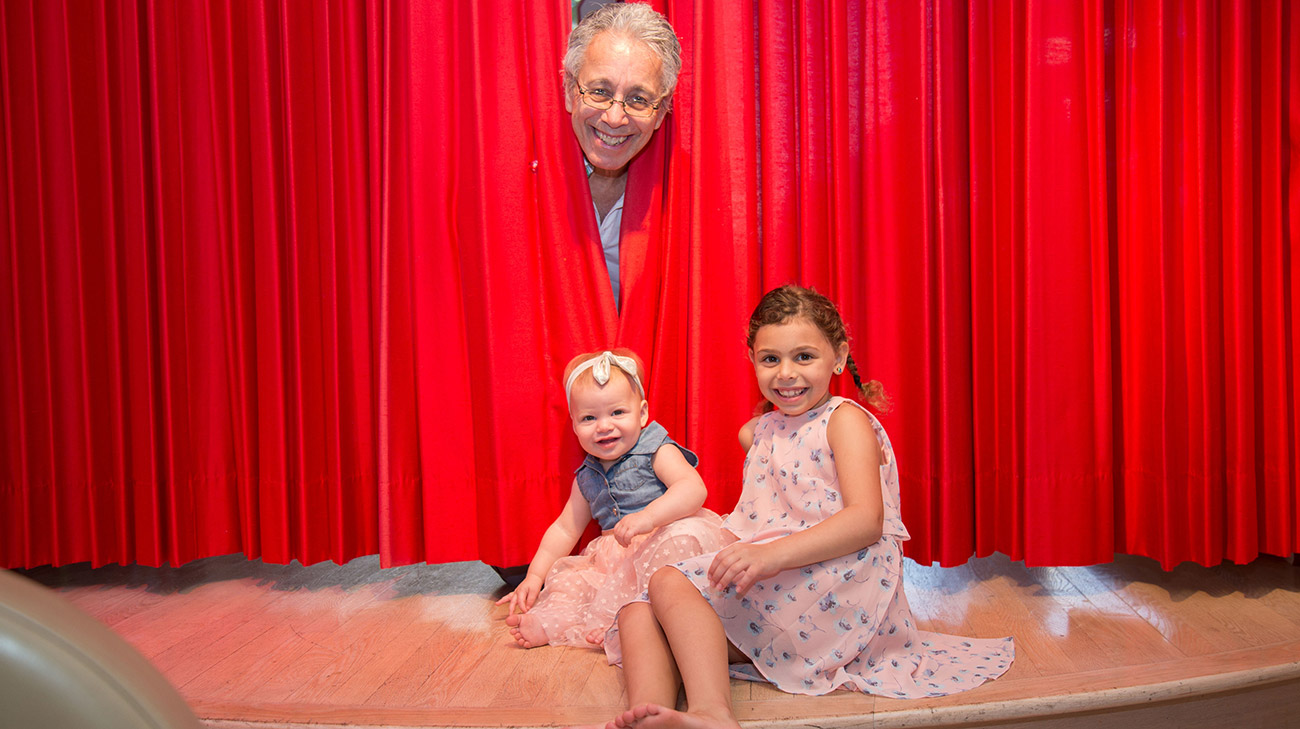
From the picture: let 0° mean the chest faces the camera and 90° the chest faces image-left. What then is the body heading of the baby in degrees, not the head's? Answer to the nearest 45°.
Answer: approximately 45°

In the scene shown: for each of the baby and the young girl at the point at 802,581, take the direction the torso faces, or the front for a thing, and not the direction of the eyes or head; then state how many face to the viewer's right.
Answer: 0

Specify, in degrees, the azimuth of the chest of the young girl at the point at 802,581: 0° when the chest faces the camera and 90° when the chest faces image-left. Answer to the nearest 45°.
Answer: approximately 45°
